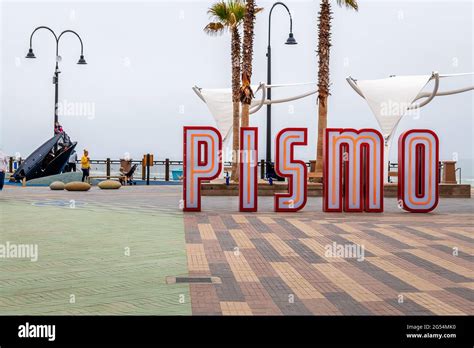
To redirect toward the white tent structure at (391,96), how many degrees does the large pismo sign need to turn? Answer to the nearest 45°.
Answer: approximately 180°

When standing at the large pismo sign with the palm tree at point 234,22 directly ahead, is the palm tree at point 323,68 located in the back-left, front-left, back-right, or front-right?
front-right

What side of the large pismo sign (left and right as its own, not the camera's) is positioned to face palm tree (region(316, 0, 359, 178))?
back

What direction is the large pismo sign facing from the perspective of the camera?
toward the camera

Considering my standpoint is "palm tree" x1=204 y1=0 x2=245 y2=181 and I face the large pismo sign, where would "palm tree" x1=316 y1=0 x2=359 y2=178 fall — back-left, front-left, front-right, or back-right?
front-left

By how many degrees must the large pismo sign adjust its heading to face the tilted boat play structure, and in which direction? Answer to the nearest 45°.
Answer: approximately 135° to its right

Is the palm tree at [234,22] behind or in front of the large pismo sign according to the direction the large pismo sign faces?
behind
